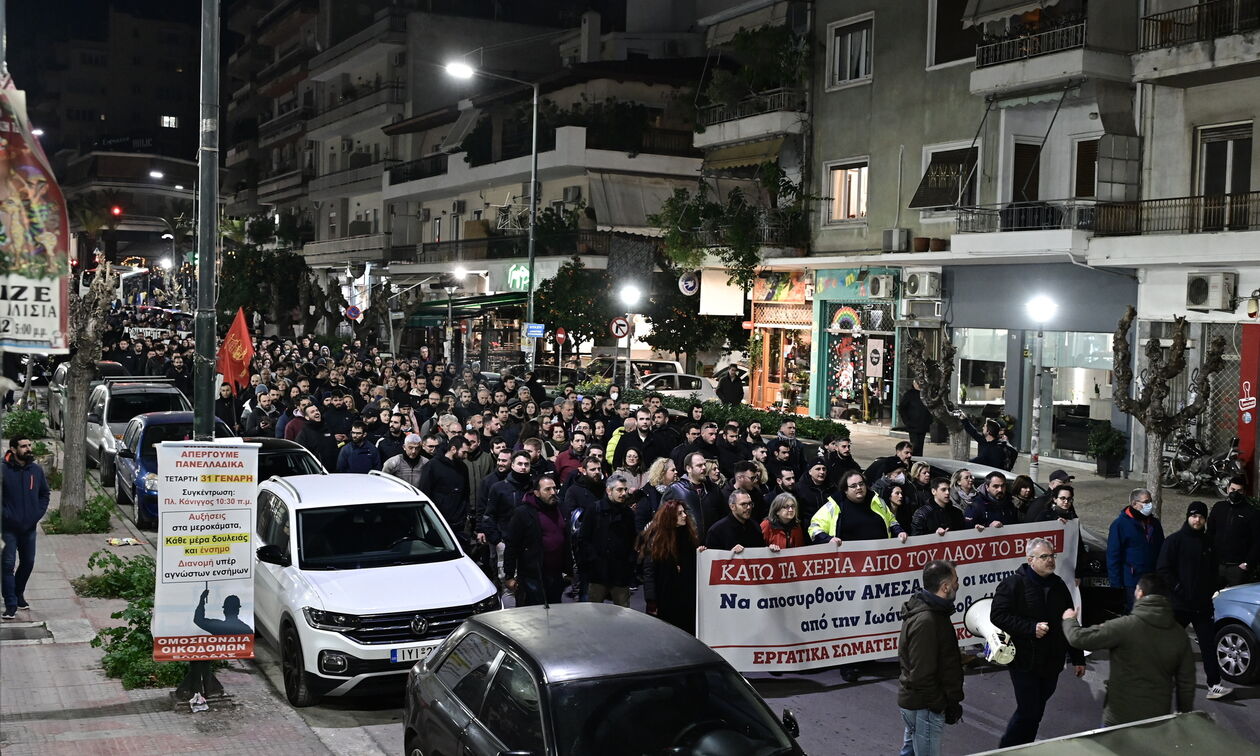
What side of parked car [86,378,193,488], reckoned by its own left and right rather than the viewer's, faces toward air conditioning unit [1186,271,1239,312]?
left

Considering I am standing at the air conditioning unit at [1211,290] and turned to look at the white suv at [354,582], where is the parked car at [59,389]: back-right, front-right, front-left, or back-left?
front-right

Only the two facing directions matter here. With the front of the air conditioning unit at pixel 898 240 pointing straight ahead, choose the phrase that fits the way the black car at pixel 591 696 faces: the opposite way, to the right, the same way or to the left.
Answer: to the left

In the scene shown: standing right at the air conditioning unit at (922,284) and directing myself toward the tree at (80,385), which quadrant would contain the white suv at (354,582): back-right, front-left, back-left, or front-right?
front-left

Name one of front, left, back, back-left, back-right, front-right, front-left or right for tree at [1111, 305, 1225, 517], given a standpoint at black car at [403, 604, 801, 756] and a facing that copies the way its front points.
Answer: left

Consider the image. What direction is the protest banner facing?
toward the camera

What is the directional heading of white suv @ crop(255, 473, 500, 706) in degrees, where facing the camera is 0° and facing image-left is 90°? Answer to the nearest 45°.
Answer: approximately 315°

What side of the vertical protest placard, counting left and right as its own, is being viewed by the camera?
front

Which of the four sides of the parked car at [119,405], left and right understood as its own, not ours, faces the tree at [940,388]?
left

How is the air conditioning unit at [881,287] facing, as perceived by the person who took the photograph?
facing the viewer and to the left of the viewer

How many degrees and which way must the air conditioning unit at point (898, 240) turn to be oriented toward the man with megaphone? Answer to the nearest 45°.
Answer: approximately 45° to its left

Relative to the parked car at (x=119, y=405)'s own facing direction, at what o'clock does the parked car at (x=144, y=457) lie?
the parked car at (x=144, y=457) is roughly at 12 o'clock from the parked car at (x=119, y=405).

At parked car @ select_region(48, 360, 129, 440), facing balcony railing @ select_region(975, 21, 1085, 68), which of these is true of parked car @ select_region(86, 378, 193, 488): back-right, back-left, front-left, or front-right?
front-right

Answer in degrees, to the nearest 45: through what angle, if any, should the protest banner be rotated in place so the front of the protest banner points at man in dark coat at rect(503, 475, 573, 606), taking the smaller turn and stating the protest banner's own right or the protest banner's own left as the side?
approximately 90° to the protest banner's own right
